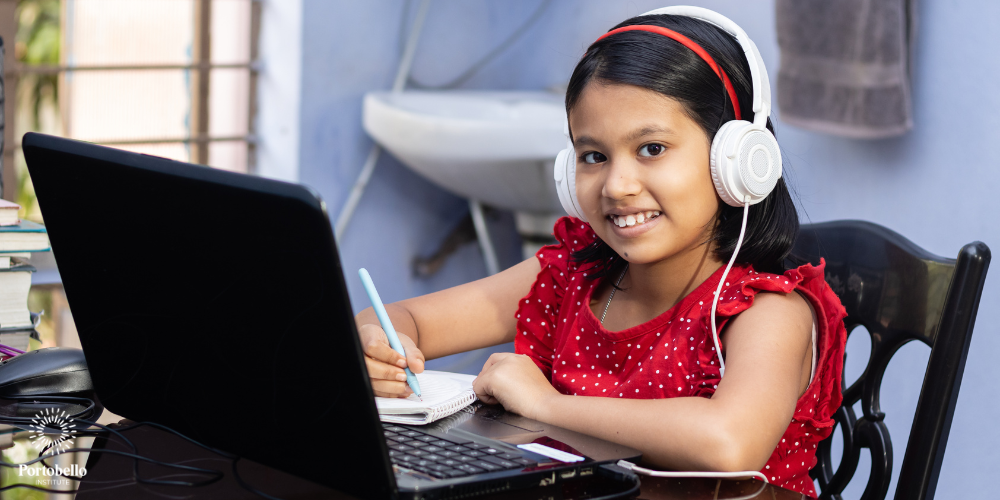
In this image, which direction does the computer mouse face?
to the viewer's left

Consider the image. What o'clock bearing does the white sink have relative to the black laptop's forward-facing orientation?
The white sink is roughly at 11 o'clock from the black laptop.

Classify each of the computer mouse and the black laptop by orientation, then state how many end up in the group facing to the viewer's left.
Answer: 1

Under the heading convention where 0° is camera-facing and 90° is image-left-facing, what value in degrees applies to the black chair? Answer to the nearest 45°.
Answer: approximately 45°

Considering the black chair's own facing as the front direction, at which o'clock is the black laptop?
The black laptop is roughly at 12 o'clock from the black chair.

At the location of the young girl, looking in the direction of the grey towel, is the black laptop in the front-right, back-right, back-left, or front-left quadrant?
back-left

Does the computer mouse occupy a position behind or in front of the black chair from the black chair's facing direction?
in front

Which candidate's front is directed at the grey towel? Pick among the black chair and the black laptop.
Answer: the black laptop

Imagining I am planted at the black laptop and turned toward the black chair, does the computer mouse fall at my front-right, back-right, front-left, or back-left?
back-left

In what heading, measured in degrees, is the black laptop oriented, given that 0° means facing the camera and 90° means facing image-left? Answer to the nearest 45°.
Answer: approximately 225°
